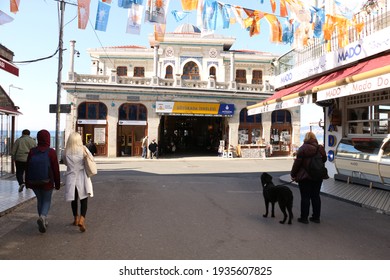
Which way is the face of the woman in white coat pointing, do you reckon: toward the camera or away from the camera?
away from the camera

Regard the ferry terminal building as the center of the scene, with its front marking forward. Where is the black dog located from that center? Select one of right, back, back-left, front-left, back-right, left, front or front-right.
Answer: front

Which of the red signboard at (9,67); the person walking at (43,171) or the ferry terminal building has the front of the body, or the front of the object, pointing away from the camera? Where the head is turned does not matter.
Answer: the person walking

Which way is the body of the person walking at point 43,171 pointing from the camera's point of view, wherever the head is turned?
away from the camera

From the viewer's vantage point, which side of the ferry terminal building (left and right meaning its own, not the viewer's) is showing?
front

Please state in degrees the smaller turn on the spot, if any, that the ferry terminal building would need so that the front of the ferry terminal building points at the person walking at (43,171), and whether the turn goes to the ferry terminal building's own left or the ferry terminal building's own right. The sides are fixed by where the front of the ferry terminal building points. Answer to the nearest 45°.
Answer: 0° — it already faces them

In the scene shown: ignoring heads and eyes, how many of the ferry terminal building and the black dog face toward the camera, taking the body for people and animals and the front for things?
1

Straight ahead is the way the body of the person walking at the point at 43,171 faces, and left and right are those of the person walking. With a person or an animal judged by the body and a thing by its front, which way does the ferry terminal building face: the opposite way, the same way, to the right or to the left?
the opposite way

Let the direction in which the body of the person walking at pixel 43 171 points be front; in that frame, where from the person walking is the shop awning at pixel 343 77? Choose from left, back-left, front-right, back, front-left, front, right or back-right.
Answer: right

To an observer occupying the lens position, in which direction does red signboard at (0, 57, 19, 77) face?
facing the viewer and to the right of the viewer

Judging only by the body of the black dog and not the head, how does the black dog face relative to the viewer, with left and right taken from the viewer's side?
facing away from the viewer and to the left of the viewer

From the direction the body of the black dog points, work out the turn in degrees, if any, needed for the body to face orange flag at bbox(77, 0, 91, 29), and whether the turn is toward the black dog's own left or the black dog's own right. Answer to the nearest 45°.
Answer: approximately 45° to the black dog's own left
